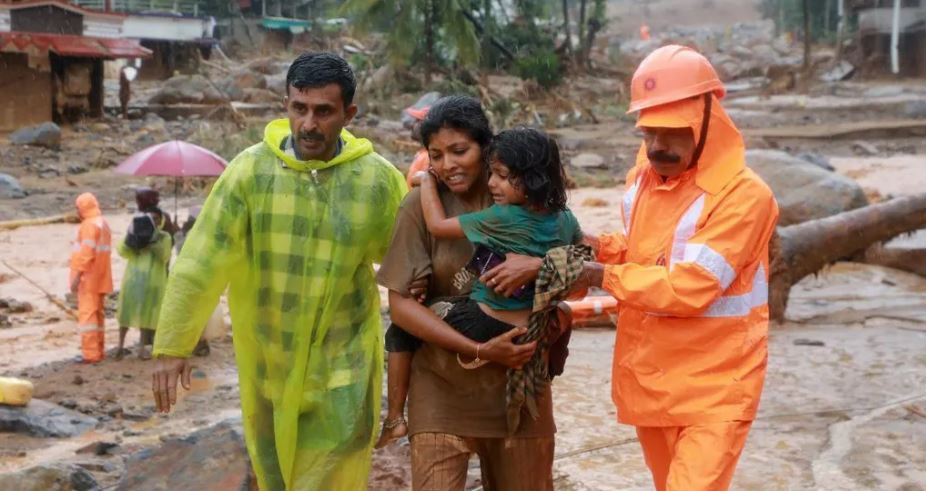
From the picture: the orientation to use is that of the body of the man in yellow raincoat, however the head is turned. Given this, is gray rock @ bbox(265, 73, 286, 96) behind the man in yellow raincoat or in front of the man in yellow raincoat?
behind

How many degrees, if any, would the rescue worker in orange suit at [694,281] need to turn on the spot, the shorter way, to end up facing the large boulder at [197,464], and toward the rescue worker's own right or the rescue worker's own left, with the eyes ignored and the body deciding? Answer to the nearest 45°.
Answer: approximately 90° to the rescue worker's own right

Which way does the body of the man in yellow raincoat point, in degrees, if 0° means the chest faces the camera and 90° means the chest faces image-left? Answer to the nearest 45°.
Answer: approximately 0°

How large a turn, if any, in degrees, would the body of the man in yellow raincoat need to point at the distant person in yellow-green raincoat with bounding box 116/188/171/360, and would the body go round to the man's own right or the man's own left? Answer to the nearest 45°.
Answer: approximately 180°

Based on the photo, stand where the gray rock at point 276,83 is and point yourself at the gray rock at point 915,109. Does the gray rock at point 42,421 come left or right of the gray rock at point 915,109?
right

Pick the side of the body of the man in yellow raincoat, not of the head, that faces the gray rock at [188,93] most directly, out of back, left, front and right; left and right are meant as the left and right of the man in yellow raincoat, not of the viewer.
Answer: back

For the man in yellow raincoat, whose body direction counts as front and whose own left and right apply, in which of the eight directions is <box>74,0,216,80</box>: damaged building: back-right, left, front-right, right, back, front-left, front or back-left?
back

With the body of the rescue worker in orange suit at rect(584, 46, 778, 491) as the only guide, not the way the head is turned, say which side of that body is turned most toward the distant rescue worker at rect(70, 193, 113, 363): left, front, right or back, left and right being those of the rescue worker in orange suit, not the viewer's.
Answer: right

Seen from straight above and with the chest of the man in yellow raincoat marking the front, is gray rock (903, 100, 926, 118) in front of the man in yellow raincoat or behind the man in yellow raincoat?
behind

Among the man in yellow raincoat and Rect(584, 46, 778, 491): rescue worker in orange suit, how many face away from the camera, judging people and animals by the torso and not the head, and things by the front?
0
